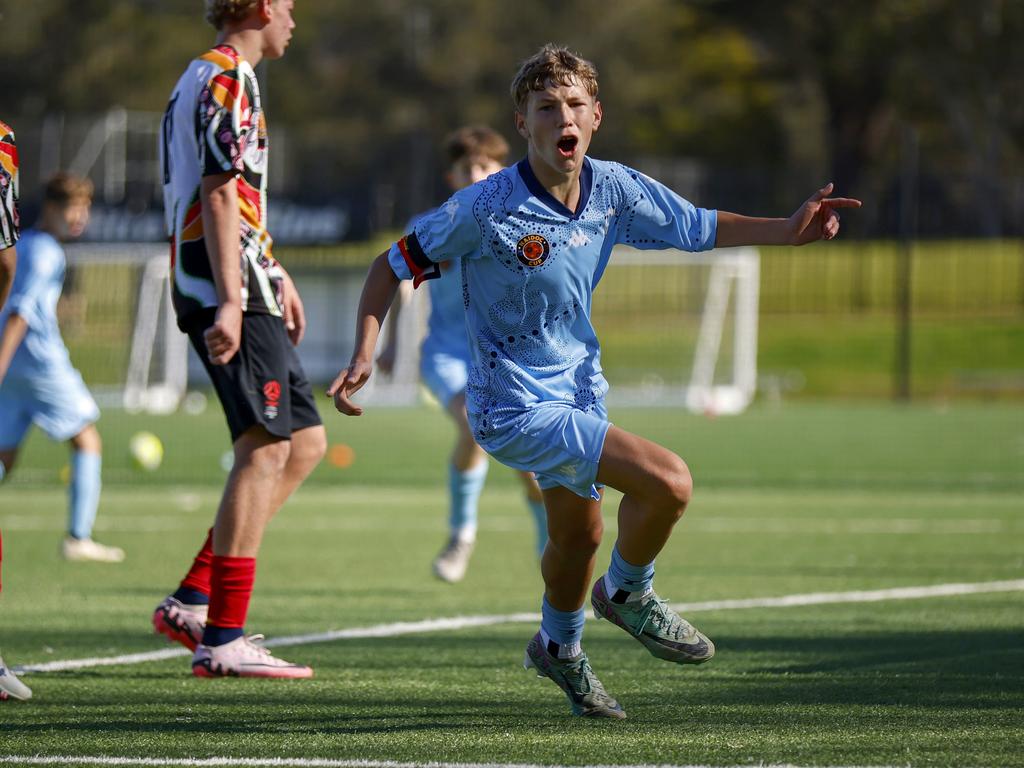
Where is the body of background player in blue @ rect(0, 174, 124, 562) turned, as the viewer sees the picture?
to the viewer's right

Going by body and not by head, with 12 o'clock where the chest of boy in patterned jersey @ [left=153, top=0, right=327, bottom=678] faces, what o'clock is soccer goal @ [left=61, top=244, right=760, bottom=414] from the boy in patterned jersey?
The soccer goal is roughly at 9 o'clock from the boy in patterned jersey.

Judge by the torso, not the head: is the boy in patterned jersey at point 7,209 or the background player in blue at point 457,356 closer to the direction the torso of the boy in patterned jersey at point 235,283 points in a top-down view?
the background player in blue

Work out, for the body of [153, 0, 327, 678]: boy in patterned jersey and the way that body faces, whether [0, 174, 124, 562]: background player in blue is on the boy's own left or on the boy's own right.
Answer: on the boy's own left

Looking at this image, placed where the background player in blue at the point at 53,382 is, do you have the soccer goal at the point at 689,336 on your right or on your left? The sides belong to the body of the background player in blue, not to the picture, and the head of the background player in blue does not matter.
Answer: on your left

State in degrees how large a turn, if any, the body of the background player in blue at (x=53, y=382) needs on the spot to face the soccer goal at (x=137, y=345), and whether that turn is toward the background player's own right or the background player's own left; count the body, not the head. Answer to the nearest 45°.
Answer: approximately 90° to the background player's own left

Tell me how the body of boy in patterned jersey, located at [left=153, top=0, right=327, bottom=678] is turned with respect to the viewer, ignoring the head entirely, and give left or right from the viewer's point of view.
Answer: facing to the right of the viewer

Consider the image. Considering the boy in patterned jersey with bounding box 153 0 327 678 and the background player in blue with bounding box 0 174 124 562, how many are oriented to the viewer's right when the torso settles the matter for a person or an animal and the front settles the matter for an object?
2

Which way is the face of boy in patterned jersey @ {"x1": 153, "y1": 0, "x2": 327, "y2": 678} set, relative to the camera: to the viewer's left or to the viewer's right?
to the viewer's right

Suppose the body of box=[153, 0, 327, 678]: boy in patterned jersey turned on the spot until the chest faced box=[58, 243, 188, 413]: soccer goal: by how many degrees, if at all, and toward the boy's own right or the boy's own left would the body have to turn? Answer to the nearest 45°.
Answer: approximately 90° to the boy's own left
